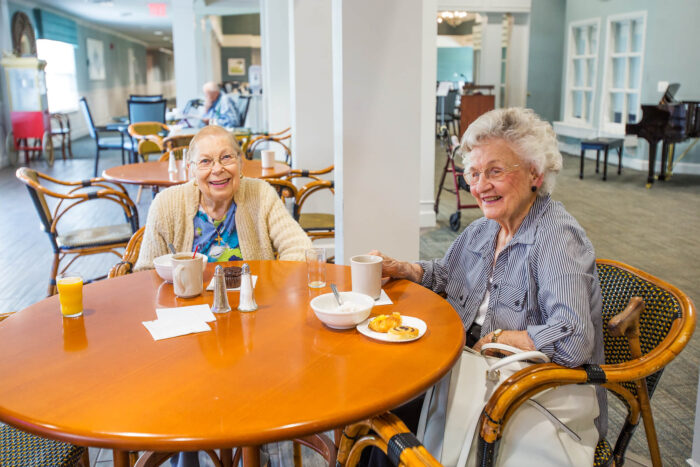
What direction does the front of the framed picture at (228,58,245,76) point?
toward the camera

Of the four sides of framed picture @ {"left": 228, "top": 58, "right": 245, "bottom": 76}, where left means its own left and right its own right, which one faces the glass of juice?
front

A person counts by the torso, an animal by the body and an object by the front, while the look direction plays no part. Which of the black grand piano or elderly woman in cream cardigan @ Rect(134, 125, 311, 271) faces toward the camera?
the elderly woman in cream cardigan

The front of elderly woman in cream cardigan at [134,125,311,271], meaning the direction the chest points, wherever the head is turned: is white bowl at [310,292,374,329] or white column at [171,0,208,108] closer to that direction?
the white bowl

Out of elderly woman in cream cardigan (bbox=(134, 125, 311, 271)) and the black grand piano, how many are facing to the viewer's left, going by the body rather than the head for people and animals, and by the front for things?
1

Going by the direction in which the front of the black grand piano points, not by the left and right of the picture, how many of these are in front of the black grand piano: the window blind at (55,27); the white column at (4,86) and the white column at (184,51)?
3

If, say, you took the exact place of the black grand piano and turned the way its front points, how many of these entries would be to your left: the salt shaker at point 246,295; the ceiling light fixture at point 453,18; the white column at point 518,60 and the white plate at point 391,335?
2

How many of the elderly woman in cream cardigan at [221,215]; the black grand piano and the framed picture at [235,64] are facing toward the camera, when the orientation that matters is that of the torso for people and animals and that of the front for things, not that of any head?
2

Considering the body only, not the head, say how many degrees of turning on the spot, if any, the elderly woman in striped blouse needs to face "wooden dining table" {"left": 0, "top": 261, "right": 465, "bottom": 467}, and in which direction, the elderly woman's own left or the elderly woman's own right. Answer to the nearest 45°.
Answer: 0° — they already face it

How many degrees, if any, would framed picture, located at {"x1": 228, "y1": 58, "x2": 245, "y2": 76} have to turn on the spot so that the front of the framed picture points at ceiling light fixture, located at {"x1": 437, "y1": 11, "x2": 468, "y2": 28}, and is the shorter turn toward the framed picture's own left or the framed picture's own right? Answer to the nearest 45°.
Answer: approximately 90° to the framed picture's own left

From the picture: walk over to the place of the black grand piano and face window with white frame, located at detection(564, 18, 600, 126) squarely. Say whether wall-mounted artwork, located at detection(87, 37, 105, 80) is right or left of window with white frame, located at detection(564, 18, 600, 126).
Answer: left

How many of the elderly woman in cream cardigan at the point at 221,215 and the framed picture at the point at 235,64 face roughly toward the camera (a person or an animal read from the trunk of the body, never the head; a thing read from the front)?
2

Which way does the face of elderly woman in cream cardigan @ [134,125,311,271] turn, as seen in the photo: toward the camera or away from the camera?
toward the camera

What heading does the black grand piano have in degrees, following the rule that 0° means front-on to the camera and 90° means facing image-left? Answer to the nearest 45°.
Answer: approximately 90°

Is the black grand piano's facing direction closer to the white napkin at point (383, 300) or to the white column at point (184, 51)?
the white column

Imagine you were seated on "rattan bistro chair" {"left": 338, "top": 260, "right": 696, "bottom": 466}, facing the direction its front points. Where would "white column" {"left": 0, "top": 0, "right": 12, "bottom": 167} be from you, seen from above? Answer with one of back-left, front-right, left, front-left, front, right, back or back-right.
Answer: right

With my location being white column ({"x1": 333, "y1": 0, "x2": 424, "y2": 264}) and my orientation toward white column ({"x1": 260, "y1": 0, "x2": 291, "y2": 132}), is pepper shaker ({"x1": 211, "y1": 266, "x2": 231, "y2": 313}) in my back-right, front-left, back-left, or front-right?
back-left

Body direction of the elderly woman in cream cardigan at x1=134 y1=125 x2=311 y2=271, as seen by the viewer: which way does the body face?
toward the camera

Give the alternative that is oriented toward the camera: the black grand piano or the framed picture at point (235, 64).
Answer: the framed picture

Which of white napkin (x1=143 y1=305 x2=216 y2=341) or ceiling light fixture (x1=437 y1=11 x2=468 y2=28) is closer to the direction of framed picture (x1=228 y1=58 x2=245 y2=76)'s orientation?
the white napkin

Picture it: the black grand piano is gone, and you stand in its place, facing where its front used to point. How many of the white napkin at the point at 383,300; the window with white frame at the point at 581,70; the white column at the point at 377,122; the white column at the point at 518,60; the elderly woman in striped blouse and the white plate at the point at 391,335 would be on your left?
4

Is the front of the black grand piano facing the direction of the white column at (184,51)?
yes
